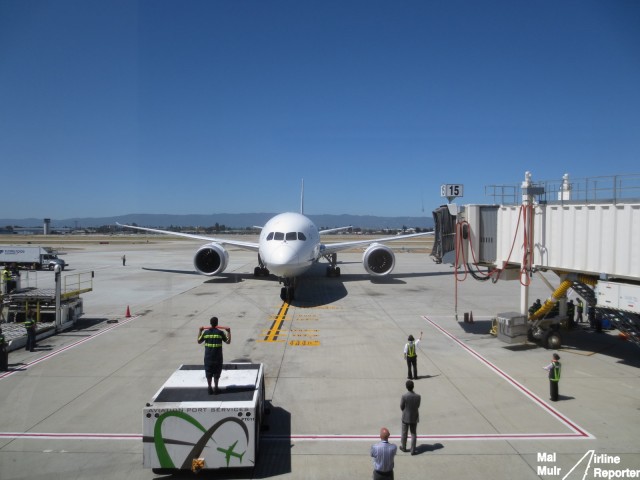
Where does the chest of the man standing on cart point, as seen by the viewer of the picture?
away from the camera

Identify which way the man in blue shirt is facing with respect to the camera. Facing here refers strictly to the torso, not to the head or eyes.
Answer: away from the camera

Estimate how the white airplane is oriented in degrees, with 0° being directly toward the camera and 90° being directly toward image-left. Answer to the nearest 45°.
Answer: approximately 0°

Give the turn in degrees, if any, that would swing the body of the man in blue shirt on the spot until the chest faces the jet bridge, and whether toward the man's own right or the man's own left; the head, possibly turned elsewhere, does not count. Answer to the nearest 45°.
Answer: approximately 45° to the man's own right

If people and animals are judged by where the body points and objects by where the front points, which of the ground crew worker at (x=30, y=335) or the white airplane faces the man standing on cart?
the white airplane

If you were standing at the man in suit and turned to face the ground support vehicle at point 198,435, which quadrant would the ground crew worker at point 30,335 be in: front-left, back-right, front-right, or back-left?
front-right

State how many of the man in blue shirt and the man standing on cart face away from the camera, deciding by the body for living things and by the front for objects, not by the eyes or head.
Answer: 2

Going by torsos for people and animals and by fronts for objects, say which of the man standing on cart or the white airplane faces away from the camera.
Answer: the man standing on cart

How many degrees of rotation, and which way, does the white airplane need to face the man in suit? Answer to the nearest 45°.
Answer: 0° — it already faces them

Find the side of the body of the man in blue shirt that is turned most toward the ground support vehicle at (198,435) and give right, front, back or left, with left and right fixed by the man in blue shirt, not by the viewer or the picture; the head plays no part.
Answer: left

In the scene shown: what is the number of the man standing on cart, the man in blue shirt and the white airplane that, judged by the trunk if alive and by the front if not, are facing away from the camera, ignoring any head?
2

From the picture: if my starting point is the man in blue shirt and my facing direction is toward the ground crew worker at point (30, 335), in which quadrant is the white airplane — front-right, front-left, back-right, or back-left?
front-right
